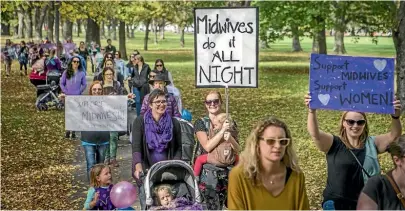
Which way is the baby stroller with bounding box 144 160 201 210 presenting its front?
toward the camera

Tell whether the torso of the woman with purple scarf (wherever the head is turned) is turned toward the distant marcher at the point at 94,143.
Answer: no

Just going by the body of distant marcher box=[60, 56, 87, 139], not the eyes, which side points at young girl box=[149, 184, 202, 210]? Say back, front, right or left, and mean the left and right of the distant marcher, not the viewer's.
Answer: front

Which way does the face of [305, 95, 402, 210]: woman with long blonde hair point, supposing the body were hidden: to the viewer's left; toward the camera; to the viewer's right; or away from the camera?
toward the camera

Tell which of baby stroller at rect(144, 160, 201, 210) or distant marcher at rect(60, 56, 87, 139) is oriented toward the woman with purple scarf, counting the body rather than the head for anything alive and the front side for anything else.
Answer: the distant marcher

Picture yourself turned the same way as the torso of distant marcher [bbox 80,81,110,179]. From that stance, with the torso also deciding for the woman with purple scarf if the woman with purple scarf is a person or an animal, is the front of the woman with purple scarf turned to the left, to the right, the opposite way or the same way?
the same way

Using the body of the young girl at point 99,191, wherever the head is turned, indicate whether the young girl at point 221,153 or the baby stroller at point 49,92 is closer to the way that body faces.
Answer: the young girl

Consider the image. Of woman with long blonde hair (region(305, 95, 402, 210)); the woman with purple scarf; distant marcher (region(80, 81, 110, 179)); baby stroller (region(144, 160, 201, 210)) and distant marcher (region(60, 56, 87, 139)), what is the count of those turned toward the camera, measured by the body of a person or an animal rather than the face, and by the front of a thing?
5

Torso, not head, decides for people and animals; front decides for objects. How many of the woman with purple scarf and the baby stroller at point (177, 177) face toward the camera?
2

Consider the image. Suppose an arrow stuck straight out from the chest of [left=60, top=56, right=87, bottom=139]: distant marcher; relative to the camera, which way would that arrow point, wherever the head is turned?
toward the camera

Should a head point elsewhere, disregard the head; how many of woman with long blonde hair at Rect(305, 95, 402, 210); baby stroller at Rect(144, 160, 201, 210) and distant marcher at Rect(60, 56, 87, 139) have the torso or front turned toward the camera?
3

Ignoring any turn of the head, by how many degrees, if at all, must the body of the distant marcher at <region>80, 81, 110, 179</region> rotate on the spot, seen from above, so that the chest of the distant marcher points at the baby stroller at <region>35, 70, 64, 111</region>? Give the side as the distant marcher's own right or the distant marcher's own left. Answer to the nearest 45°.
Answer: approximately 180°

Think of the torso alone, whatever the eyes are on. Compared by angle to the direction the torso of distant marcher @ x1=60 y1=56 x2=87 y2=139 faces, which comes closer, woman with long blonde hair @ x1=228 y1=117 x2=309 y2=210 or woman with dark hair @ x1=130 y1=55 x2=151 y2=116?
the woman with long blonde hair

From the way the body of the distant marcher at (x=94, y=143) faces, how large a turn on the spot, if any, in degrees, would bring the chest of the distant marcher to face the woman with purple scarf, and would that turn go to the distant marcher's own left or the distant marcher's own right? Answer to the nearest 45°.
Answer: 0° — they already face them

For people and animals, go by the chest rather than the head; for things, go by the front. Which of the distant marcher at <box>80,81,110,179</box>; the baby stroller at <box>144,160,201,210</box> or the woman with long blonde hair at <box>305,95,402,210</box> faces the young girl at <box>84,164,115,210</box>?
the distant marcher
